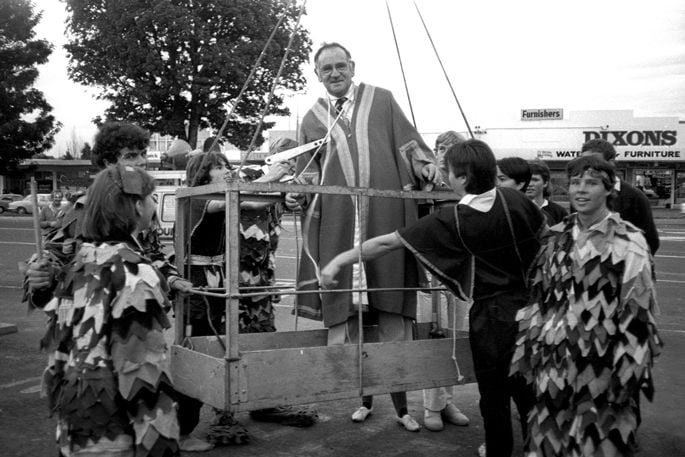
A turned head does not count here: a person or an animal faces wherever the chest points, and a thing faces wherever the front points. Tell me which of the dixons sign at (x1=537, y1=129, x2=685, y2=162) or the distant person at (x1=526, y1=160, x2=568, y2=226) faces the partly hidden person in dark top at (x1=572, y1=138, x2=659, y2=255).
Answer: the dixons sign

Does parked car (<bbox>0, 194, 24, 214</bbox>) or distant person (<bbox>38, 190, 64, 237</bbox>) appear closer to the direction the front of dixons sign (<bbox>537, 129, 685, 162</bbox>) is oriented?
the distant person

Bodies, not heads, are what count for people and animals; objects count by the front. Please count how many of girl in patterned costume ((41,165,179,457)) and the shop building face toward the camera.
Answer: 1

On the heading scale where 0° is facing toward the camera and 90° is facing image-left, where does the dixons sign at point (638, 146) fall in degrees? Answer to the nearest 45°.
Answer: approximately 0°

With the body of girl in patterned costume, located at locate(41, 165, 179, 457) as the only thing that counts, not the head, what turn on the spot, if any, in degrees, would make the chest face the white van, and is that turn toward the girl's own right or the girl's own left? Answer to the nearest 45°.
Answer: approximately 45° to the girl's own left

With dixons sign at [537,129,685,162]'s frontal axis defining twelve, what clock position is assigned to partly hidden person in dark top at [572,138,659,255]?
The partly hidden person in dark top is roughly at 12 o'clock from the dixons sign.

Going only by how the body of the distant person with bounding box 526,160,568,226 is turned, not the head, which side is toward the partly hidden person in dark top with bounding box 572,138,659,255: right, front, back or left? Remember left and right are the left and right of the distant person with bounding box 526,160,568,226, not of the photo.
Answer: left

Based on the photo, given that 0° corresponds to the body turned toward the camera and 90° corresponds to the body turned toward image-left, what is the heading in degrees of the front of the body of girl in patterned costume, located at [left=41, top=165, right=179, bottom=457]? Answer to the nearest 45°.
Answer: approximately 225°

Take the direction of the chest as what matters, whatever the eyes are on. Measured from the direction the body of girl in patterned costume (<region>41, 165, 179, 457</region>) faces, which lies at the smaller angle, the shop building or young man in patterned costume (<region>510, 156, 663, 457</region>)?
the shop building

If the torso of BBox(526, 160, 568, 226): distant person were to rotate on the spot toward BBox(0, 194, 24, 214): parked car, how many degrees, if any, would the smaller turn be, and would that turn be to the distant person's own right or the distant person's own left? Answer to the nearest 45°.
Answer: approximately 90° to the distant person's own right

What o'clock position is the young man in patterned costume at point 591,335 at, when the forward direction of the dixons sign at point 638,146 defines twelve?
The young man in patterned costume is roughly at 12 o'clock from the dixons sign.

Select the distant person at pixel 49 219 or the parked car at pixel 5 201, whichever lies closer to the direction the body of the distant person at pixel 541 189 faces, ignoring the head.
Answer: the distant person

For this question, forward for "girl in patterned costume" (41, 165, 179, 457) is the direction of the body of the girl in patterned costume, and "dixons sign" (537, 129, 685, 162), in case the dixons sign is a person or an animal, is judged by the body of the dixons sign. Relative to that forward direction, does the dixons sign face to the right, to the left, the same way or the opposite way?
the opposite way

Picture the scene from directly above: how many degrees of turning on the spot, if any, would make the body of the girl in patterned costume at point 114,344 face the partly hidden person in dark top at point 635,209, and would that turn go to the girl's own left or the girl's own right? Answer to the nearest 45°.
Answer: approximately 45° to the girl's own right

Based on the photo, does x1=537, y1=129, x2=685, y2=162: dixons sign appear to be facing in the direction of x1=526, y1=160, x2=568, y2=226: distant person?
yes

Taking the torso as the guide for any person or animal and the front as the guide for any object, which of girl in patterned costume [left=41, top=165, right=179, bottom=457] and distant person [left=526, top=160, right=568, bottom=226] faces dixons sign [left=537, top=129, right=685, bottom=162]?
the girl in patterned costume
